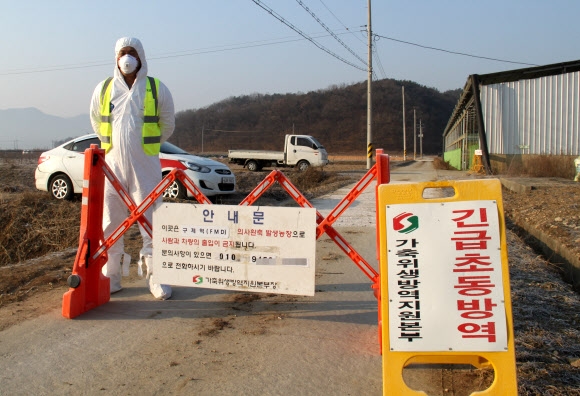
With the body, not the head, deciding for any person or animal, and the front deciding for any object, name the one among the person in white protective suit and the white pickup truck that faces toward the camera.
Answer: the person in white protective suit

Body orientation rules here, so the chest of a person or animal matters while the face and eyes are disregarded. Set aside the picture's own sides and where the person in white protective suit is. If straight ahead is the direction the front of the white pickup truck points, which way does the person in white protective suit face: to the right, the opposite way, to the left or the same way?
to the right

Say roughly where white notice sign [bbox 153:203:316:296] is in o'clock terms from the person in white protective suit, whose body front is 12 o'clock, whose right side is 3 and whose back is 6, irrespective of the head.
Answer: The white notice sign is roughly at 11 o'clock from the person in white protective suit.

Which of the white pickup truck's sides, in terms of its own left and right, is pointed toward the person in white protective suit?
right

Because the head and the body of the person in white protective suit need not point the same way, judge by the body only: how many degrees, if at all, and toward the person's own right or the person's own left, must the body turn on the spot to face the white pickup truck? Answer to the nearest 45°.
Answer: approximately 180°

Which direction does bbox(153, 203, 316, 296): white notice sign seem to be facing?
toward the camera

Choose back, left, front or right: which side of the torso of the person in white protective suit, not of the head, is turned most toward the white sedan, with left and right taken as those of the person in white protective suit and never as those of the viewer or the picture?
back

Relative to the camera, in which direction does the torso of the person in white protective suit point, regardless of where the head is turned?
toward the camera

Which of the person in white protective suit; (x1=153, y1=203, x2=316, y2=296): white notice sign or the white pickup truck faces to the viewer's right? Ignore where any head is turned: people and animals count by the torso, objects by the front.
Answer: the white pickup truck

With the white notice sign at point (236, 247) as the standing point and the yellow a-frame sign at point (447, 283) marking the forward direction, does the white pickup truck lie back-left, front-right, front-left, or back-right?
back-left

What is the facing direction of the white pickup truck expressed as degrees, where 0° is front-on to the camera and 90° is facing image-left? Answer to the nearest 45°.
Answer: approximately 270°

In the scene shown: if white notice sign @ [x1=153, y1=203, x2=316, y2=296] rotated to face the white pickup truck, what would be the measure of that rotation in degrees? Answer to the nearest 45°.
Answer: approximately 180°

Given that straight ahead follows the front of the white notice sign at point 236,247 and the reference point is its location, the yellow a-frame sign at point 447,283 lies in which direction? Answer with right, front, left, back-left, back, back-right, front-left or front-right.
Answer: front-left

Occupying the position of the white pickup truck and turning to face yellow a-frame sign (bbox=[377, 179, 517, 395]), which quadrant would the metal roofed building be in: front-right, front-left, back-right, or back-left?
front-left

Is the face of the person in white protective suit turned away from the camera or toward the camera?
toward the camera

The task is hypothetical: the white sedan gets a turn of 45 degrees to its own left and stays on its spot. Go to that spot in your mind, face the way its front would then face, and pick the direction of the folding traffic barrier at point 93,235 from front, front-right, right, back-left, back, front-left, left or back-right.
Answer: right

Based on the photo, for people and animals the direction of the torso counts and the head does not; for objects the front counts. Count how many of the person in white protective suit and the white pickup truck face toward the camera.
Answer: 1

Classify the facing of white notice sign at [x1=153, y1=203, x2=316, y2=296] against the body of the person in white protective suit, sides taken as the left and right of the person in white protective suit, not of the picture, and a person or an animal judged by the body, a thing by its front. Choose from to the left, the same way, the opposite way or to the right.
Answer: the same way

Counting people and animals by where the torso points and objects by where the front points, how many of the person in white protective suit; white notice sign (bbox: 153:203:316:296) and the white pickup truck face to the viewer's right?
1
